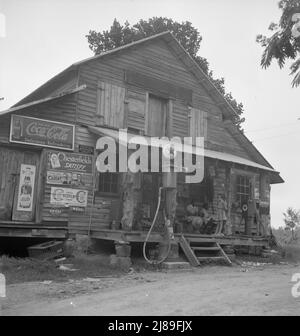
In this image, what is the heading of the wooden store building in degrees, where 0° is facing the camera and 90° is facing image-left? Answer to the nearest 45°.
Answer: approximately 315°

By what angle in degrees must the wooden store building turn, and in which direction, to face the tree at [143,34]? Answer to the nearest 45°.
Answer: approximately 135° to its left

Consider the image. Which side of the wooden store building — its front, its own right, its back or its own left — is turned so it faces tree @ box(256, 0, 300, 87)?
front

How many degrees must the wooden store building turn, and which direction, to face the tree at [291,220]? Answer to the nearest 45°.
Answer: approximately 90° to its left

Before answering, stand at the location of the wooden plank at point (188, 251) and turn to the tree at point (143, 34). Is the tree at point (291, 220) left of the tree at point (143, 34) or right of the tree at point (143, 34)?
right
